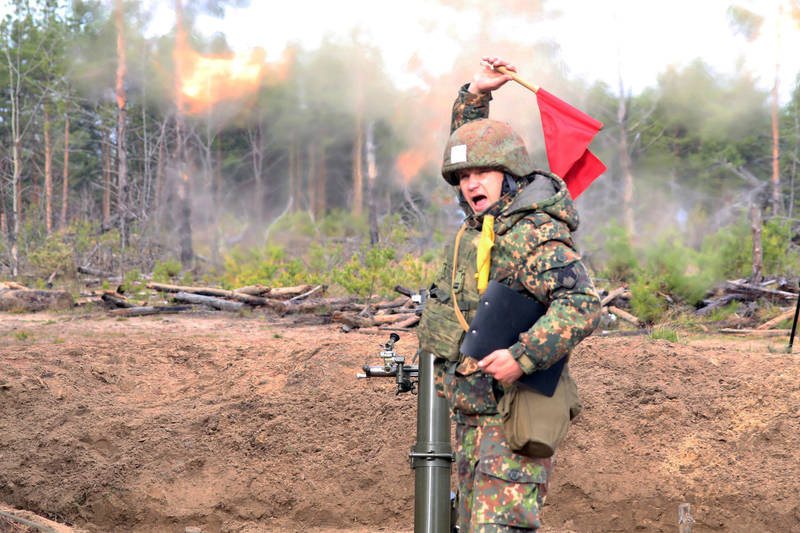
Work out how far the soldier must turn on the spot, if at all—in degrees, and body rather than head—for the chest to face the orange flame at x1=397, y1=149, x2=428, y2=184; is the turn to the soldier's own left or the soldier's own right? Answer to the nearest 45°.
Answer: approximately 135° to the soldier's own right

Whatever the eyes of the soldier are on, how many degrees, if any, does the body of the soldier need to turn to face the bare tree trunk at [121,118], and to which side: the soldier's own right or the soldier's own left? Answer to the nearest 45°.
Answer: approximately 90° to the soldier's own right

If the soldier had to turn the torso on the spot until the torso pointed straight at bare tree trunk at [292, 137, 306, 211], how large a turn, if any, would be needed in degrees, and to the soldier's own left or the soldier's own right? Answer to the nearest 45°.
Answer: approximately 135° to the soldier's own right

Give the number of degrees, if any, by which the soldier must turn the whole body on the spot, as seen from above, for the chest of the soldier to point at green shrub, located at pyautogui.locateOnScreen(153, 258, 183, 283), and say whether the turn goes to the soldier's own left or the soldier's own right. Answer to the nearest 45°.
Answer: approximately 90° to the soldier's own right

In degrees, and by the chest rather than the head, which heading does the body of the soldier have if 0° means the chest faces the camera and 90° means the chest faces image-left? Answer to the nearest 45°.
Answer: approximately 45°

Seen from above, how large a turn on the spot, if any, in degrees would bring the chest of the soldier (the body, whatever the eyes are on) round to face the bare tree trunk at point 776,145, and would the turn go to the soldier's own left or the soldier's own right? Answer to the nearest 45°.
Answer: approximately 135° to the soldier's own right

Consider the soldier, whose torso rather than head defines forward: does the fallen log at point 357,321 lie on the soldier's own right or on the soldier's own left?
on the soldier's own right

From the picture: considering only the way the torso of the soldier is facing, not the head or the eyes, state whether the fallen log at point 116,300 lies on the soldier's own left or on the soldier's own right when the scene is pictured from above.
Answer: on the soldier's own right

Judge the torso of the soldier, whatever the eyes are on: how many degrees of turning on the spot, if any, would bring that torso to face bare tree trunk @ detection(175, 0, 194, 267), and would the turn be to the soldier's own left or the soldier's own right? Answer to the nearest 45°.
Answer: approximately 90° to the soldier's own right

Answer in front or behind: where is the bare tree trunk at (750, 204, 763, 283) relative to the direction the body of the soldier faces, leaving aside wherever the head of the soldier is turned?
behind
